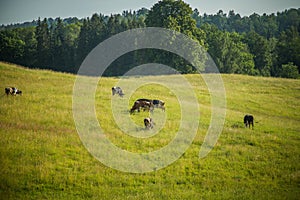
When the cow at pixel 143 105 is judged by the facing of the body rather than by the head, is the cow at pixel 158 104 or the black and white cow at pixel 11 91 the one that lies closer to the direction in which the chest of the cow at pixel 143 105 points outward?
the black and white cow

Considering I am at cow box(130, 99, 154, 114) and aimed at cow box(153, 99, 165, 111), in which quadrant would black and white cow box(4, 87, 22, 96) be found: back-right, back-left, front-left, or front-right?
back-left

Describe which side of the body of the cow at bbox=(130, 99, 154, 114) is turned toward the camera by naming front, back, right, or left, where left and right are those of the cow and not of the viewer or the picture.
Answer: left

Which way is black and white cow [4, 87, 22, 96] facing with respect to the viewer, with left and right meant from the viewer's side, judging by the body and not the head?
facing to the right of the viewer

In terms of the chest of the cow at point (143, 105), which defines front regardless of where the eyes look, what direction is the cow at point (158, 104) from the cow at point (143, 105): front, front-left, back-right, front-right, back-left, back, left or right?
back-right

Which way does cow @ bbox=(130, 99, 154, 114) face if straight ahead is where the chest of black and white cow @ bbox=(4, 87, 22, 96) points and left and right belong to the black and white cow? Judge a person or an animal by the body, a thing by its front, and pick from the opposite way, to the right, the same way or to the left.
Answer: the opposite way

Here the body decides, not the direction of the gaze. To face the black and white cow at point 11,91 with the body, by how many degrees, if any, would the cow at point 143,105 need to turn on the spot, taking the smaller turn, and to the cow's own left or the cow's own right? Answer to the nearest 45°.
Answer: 0° — it already faces it
